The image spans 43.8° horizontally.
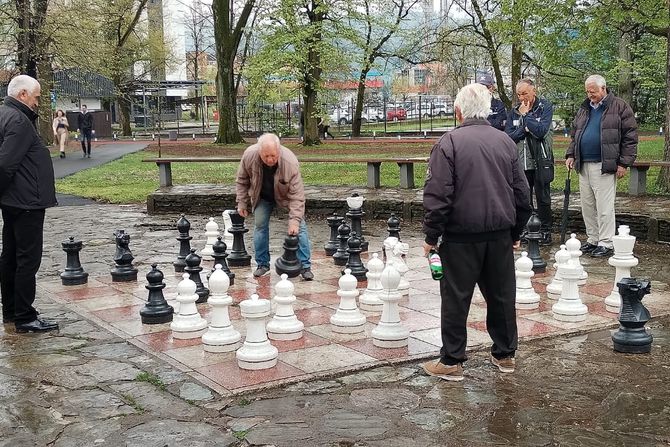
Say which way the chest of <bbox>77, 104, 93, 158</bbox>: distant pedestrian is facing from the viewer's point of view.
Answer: toward the camera

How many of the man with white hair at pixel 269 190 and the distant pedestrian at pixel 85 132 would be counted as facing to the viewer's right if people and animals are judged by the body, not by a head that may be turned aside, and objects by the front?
0

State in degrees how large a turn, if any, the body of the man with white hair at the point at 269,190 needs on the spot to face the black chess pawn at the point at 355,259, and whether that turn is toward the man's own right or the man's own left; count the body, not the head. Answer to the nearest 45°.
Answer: approximately 45° to the man's own left

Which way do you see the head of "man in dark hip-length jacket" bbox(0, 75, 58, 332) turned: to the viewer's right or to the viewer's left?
to the viewer's right

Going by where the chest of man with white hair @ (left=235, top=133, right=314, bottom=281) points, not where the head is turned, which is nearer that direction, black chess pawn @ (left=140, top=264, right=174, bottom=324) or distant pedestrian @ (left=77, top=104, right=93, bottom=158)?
the black chess pawn

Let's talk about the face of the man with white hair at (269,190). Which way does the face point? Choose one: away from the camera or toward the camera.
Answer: toward the camera

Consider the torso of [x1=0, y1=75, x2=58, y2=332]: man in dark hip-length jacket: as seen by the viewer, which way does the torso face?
to the viewer's right

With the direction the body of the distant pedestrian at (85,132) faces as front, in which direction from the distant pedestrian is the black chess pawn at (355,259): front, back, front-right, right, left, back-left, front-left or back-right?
front

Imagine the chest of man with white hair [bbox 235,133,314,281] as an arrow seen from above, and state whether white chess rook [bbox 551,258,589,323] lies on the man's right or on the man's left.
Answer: on the man's left

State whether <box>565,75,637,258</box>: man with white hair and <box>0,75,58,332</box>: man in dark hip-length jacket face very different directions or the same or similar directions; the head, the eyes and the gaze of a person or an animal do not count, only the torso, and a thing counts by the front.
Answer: very different directions

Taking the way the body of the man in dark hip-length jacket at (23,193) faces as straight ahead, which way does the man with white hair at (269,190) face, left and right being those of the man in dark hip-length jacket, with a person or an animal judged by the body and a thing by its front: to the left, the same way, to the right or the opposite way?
to the right

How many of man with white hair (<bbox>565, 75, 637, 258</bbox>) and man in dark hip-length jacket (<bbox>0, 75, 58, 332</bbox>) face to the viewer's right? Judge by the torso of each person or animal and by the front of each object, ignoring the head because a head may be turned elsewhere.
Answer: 1

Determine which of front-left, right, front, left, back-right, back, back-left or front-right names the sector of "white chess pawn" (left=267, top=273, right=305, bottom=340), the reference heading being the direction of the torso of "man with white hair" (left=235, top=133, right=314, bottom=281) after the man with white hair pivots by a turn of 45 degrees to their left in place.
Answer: front-right

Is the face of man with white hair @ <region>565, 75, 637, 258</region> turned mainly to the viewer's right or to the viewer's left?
to the viewer's left
